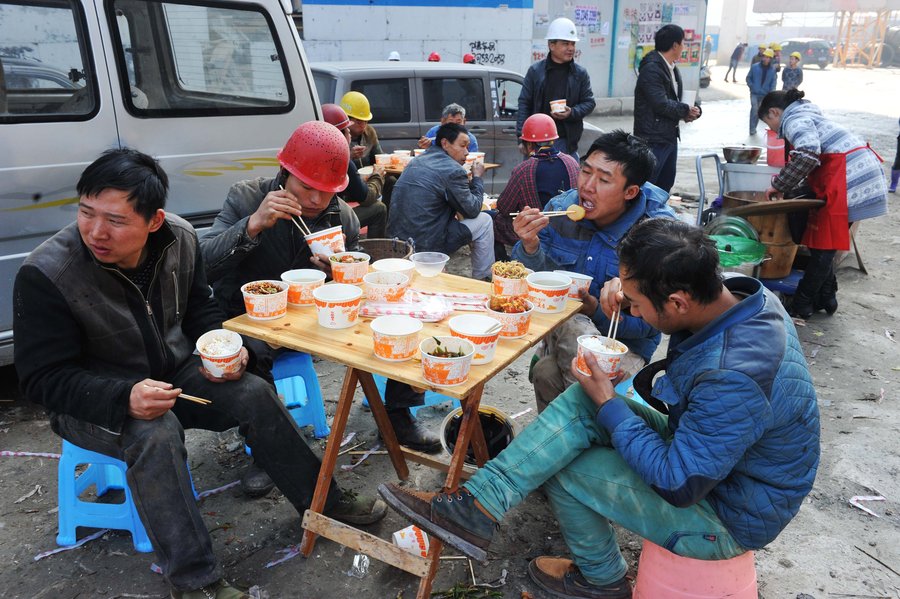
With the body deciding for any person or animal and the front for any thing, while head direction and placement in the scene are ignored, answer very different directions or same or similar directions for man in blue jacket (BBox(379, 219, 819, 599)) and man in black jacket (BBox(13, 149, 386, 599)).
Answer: very different directions

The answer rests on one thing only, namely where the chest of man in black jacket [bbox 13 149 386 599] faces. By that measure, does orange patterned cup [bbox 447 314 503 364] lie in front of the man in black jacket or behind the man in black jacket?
in front

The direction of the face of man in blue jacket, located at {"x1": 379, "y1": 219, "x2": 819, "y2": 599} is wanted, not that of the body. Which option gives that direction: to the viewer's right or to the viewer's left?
to the viewer's left

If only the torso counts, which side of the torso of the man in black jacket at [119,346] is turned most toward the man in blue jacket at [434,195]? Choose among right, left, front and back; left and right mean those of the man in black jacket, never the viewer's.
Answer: left

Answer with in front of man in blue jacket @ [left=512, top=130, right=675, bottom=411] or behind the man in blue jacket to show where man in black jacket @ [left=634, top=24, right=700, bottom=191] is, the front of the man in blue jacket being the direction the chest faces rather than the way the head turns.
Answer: behind

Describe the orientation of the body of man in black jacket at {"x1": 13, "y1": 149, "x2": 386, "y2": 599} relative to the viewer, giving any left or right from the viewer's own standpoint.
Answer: facing the viewer and to the right of the viewer

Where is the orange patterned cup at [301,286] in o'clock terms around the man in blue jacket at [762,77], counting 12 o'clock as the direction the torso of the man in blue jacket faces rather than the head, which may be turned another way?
The orange patterned cup is roughly at 12 o'clock from the man in blue jacket.

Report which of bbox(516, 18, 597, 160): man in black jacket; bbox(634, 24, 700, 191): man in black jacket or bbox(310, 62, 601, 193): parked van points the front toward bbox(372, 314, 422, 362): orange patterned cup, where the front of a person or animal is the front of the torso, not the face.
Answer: bbox(516, 18, 597, 160): man in black jacket

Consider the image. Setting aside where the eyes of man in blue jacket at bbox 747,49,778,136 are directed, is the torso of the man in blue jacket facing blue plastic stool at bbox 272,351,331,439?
yes

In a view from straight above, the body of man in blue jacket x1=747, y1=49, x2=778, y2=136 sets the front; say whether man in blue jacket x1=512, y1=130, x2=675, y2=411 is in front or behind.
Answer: in front

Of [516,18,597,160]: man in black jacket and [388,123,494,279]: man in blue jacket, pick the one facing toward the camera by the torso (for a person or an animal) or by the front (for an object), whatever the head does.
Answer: the man in black jacket

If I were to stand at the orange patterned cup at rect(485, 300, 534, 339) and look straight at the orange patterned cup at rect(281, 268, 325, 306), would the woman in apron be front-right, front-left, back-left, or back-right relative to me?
back-right
